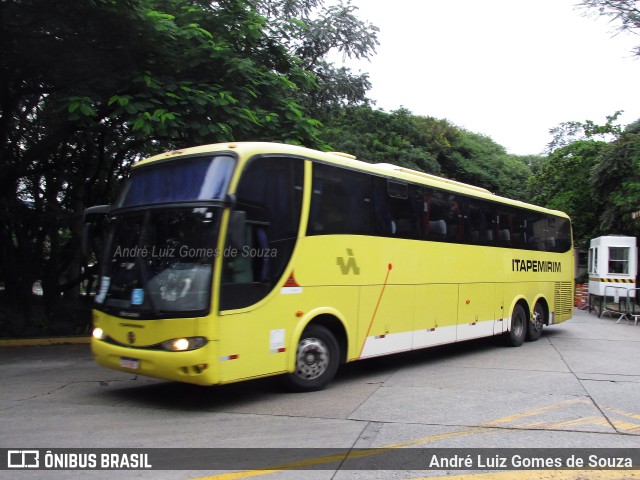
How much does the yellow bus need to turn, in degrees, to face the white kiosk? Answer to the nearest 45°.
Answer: approximately 180°

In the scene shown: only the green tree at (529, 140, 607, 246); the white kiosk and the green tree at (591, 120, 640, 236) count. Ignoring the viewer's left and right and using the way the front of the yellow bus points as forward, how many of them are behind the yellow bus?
3

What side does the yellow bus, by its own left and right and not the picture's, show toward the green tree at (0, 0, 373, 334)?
right

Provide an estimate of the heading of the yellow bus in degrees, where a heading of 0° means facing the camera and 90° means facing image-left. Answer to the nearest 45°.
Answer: approximately 45°

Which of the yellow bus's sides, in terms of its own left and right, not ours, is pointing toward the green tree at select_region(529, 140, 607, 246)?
back

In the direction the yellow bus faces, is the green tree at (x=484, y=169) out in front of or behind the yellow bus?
behind
